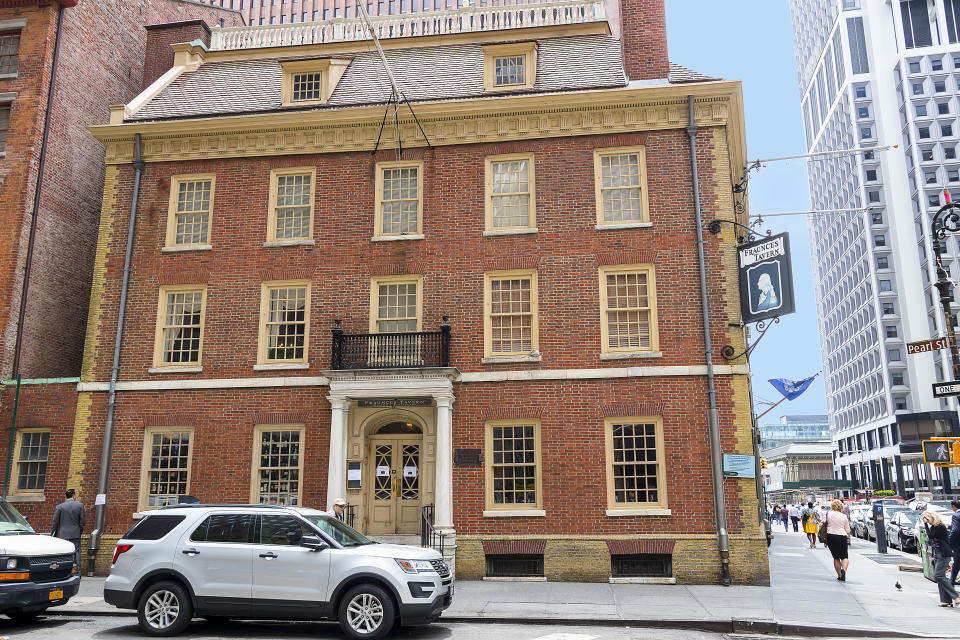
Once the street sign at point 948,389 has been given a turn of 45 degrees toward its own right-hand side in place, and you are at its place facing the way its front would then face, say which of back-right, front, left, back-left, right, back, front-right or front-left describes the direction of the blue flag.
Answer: right

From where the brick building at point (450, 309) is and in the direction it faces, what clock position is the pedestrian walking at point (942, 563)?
The pedestrian walking is roughly at 10 o'clock from the brick building.

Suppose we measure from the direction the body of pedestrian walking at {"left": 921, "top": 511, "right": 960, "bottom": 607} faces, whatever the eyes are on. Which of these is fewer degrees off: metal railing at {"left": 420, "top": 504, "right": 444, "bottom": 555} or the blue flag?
the metal railing

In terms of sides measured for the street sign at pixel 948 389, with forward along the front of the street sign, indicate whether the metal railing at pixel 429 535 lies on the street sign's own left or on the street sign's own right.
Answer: on the street sign's own right

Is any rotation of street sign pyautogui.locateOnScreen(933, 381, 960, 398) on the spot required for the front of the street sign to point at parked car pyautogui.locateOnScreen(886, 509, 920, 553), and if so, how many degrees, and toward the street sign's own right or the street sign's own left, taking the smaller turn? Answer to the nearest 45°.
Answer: approximately 180°

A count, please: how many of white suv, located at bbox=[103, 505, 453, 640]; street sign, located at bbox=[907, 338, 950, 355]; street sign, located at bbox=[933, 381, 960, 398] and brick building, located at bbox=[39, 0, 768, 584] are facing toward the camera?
3

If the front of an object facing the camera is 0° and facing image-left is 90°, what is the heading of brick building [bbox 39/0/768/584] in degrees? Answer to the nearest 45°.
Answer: approximately 0°

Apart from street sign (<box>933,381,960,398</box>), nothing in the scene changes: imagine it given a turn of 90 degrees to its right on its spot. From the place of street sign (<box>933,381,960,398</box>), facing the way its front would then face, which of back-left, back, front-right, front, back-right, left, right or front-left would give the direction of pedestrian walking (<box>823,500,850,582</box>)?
front-right

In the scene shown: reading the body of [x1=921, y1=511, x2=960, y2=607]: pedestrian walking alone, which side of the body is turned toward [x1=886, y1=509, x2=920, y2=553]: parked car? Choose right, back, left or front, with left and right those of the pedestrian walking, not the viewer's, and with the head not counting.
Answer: right
